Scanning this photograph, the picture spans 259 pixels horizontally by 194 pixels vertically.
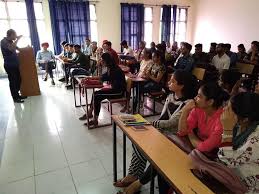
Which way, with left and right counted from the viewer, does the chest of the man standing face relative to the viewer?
facing to the right of the viewer

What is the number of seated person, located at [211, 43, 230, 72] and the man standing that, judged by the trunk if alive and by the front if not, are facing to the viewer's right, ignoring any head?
1

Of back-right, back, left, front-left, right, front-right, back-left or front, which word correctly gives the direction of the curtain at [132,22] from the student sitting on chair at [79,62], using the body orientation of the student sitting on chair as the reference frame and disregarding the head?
back-right

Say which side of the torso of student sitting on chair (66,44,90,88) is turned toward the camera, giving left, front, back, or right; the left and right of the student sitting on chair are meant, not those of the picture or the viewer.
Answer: left

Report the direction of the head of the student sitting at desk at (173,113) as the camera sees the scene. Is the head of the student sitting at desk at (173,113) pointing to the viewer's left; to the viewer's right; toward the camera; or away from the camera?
to the viewer's left

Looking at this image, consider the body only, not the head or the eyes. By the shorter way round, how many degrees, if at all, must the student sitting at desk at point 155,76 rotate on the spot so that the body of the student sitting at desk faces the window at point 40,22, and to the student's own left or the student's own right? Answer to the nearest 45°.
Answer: approximately 45° to the student's own right

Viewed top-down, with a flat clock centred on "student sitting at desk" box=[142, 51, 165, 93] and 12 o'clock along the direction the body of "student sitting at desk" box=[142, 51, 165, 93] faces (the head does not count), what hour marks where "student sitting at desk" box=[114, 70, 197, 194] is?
"student sitting at desk" box=[114, 70, 197, 194] is roughly at 9 o'clock from "student sitting at desk" box=[142, 51, 165, 93].

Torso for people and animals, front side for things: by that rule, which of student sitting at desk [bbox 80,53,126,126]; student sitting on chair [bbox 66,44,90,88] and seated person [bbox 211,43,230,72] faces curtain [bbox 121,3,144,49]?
the seated person

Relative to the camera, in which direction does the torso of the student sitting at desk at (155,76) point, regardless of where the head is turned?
to the viewer's left

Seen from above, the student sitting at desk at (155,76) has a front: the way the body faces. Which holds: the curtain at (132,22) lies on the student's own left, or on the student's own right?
on the student's own right

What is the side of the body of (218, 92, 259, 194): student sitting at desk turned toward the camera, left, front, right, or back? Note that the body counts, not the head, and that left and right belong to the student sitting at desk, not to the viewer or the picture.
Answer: left

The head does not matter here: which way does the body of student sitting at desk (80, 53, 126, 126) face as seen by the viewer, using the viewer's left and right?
facing to the left of the viewer

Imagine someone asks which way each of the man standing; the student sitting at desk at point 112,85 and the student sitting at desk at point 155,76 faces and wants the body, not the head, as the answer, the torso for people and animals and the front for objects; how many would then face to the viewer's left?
2
